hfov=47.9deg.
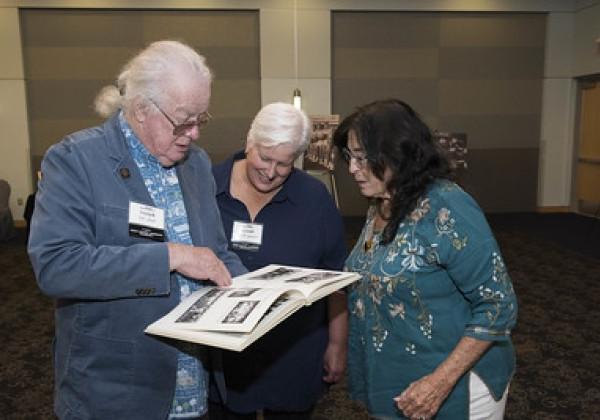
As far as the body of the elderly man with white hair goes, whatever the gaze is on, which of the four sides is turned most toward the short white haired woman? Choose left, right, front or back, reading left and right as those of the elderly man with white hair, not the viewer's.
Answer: left

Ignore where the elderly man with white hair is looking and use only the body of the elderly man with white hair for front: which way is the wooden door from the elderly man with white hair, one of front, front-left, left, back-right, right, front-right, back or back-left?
left

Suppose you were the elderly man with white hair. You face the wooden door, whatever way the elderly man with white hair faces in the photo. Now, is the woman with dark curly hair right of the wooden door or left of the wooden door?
right

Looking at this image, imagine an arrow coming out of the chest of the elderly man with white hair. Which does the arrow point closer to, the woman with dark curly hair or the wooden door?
the woman with dark curly hair

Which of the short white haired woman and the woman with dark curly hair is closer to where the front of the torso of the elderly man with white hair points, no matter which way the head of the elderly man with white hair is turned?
the woman with dark curly hair

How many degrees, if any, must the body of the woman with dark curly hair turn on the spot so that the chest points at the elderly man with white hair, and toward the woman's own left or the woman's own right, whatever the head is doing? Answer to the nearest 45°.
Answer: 0° — they already face them

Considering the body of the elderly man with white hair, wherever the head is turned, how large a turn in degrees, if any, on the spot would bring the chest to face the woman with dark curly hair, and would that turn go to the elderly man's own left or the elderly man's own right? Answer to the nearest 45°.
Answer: approximately 45° to the elderly man's own left

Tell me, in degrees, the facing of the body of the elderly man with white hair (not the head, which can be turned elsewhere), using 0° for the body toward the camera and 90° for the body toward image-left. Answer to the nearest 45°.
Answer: approximately 315°

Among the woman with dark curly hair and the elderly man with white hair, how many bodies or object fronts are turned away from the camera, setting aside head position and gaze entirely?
0
